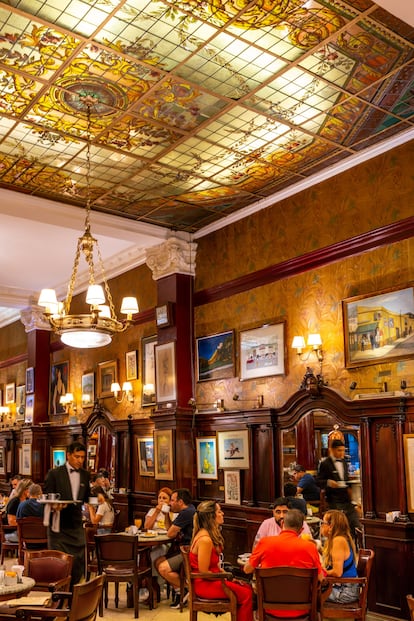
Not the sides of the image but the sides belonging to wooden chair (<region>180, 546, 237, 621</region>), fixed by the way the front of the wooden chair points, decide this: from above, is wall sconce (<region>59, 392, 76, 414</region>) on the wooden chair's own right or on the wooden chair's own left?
on the wooden chair's own left

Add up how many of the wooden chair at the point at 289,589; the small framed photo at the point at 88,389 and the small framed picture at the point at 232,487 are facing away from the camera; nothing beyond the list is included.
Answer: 1

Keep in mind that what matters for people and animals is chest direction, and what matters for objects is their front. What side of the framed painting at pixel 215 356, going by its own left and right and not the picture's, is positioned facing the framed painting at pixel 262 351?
left

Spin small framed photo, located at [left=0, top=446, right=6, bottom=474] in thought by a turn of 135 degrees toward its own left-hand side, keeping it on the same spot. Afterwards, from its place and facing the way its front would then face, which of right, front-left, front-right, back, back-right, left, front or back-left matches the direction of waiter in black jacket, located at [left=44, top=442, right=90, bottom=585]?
right

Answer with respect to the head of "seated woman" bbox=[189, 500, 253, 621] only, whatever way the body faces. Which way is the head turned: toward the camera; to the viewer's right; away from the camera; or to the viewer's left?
to the viewer's right

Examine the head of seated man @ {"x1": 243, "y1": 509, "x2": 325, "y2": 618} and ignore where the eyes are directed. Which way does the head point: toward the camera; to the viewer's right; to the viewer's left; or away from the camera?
away from the camera

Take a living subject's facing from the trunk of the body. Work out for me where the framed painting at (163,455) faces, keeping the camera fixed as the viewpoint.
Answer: facing the viewer and to the left of the viewer

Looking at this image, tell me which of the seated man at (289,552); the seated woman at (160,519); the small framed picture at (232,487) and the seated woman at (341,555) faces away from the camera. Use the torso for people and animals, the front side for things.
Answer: the seated man

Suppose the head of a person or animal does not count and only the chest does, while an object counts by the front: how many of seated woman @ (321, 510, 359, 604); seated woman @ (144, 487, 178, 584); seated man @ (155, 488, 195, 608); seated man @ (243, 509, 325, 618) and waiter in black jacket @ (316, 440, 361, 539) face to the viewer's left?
2

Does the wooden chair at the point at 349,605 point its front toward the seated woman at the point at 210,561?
yes

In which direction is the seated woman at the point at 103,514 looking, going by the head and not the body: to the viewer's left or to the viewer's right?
to the viewer's left
